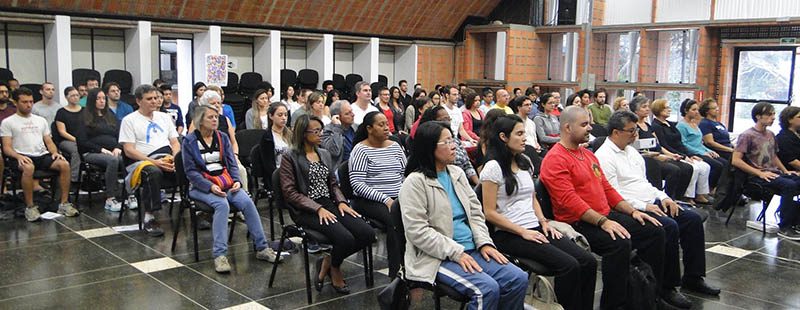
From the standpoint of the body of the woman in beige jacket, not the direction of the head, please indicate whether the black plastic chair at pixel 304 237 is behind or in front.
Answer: behind

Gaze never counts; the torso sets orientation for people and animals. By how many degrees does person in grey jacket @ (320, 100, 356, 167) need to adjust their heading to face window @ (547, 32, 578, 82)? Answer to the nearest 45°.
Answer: approximately 90° to their left

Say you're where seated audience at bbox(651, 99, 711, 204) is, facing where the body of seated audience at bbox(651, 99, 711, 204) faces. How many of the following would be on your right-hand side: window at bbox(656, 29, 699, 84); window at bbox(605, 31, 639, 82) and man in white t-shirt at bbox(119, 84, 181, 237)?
1

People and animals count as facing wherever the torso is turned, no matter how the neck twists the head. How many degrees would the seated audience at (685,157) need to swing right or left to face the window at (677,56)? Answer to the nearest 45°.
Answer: approximately 135° to their left

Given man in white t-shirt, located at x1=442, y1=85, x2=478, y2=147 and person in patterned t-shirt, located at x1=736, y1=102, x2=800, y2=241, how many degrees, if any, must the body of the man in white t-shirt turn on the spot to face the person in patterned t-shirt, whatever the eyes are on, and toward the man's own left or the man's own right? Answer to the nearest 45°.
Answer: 0° — they already face them

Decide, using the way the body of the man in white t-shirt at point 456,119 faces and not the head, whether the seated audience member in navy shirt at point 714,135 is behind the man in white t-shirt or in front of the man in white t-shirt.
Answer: in front

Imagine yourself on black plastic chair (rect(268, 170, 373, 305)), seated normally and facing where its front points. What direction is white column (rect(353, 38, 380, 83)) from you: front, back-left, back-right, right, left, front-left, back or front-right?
back-left

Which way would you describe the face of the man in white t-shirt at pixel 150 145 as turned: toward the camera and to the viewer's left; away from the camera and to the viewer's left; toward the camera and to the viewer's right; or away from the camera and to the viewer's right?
toward the camera and to the viewer's right

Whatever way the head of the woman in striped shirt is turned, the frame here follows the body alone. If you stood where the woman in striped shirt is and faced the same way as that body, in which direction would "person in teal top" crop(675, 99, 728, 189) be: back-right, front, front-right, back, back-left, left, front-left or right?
left

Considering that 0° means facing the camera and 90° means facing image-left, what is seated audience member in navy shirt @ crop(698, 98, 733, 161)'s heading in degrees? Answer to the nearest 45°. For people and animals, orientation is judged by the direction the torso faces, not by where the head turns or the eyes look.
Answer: approximately 315°

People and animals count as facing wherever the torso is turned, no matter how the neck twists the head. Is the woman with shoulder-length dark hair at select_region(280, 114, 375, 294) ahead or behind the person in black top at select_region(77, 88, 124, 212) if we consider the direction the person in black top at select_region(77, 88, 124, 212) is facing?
ahead

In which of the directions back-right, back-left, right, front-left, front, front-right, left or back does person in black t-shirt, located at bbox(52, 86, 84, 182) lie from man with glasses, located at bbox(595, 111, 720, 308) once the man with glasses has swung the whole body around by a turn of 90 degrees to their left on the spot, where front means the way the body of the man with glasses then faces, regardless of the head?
back-left
